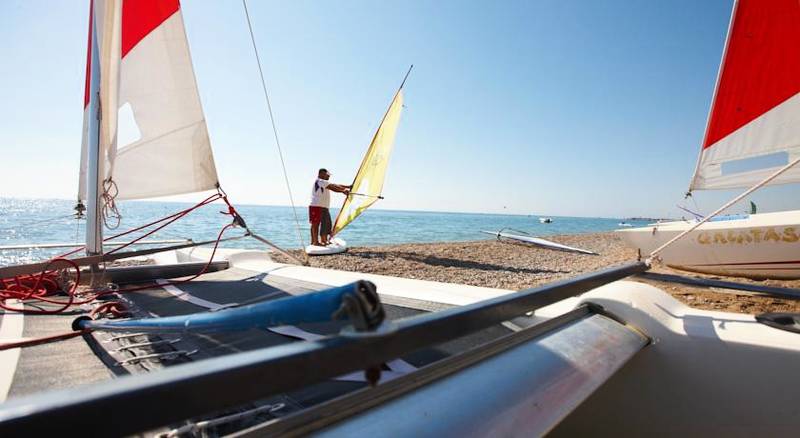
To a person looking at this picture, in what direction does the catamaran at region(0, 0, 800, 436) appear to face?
facing away from the viewer and to the left of the viewer

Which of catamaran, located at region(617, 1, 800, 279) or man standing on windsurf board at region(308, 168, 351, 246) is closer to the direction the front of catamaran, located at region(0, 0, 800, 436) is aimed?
the man standing on windsurf board

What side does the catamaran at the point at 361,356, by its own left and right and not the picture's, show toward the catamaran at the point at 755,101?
right

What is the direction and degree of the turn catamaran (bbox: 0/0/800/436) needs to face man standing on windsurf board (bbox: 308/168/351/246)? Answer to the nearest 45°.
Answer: approximately 45° to its right

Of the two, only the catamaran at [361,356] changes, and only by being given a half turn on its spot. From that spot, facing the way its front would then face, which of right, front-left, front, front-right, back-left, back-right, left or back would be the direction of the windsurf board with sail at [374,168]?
back-left
